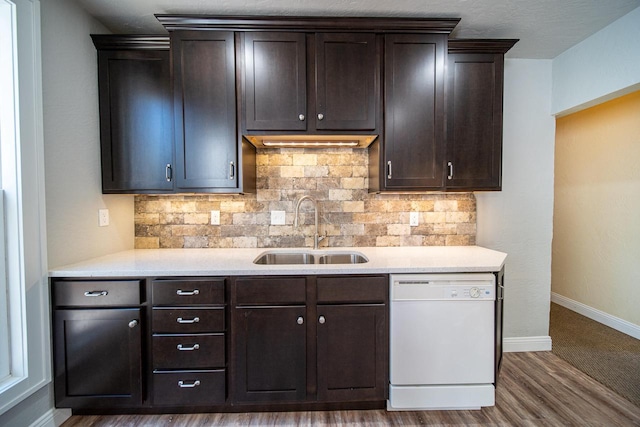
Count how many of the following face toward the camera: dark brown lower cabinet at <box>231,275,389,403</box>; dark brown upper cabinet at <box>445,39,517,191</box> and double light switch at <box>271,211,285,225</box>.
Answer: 3

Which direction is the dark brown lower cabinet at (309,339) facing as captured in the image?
toward the camera

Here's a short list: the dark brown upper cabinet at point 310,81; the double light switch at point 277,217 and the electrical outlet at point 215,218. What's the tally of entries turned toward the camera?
3

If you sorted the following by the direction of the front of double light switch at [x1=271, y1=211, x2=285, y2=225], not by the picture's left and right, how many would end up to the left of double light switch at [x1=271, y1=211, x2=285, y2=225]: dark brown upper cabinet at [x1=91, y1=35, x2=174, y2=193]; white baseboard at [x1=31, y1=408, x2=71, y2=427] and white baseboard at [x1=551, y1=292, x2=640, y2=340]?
1

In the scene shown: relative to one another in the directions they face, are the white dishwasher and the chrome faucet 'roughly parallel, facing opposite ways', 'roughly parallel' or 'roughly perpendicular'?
roughly parallel

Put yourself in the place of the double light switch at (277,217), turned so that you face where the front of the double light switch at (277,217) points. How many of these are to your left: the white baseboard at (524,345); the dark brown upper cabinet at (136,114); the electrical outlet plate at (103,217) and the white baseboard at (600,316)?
2

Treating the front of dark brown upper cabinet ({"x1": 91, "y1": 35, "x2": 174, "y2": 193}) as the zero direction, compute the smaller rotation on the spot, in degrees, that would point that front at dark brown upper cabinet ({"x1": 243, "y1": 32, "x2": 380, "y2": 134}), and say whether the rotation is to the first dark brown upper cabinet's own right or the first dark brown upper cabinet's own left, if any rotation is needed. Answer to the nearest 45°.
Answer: approximately 45° to the first dark brown upper cabinet's own left

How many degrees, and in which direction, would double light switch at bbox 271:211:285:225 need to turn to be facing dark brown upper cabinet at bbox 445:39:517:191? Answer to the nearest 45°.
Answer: approximately 90° to its left

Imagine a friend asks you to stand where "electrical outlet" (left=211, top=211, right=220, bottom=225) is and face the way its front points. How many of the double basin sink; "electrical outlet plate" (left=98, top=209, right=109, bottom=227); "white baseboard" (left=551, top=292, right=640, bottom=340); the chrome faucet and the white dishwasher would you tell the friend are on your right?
1

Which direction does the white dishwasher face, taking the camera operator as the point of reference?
facing the viewer

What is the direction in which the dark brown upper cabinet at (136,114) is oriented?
toward the camera

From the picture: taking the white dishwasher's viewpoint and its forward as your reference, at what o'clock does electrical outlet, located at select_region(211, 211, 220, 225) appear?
The electrical outlet is roughly at 3 o'clock from the white dishwasher.
